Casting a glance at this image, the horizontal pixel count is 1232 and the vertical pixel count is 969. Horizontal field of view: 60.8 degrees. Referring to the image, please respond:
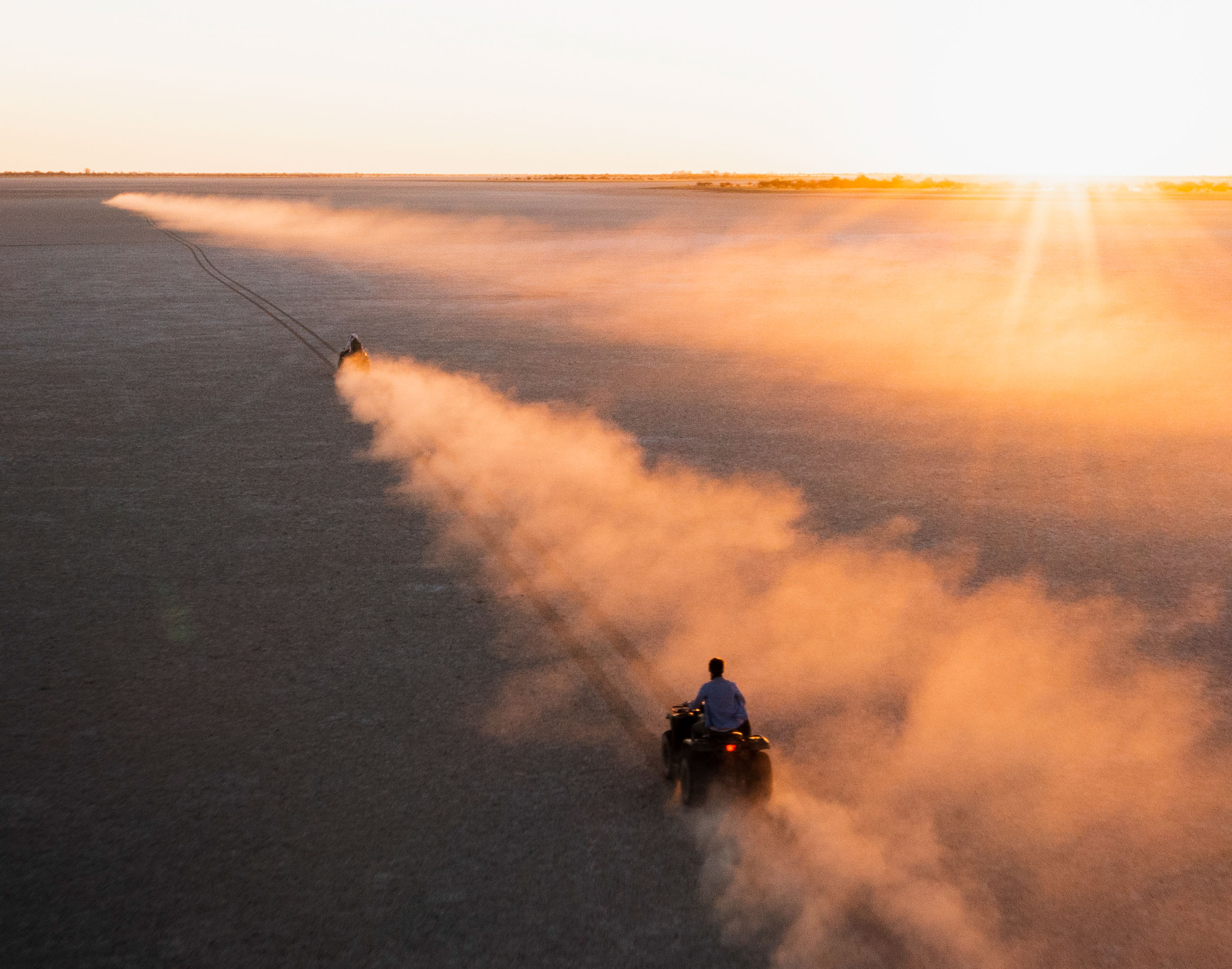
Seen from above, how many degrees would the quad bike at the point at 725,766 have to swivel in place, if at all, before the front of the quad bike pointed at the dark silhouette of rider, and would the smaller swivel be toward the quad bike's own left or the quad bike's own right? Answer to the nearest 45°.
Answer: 0° — it already faces them

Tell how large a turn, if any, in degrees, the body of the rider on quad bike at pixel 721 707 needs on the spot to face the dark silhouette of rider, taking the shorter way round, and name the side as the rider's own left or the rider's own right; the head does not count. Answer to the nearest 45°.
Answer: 0° — they already face them

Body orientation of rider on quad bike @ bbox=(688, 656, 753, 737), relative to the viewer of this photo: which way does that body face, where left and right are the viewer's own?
facing away from the viewer and to the left of the viewer

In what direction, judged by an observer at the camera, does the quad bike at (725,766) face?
facing away from the viewer and to the left of the viewer

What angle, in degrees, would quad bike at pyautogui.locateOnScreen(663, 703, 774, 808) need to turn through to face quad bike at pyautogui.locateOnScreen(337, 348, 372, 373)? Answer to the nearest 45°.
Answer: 0° — it already faces it
